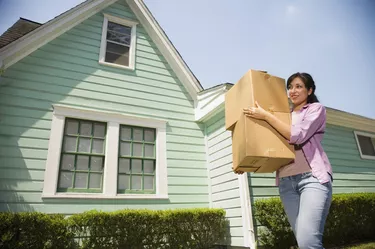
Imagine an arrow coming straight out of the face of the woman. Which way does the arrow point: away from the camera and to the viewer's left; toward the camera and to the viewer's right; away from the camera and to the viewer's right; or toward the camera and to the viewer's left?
toward the camera and to the viewer's left

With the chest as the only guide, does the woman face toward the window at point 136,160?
no

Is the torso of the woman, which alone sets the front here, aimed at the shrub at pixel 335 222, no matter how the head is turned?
no

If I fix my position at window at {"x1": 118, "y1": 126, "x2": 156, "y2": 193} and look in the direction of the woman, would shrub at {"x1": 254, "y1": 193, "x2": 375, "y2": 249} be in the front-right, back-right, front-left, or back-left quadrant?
front-left

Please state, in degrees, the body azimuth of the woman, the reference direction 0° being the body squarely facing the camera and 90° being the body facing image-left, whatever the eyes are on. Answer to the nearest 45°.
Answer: approximately 45°

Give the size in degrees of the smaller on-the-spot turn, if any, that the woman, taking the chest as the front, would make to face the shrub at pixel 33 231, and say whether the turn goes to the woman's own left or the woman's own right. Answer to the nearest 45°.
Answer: approximately 45° to the woman's own right

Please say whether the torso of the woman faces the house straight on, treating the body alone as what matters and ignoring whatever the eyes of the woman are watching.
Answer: no

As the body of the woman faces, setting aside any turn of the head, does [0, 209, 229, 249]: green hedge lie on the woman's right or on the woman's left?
on the woman's right

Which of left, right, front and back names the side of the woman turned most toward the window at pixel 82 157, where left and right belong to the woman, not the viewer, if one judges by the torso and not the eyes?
right

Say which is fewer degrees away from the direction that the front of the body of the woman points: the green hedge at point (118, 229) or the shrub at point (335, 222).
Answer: the green hedge

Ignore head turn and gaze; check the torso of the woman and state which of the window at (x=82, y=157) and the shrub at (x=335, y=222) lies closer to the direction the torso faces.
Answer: the window

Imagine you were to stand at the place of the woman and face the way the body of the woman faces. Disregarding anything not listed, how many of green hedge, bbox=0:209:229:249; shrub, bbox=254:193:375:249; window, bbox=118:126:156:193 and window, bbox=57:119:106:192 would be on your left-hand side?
0
